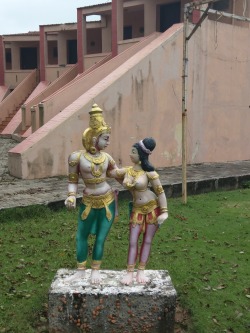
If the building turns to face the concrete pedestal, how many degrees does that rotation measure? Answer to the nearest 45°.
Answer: approximately 45° to its left

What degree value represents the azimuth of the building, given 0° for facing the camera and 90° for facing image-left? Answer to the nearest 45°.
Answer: approximately 45°

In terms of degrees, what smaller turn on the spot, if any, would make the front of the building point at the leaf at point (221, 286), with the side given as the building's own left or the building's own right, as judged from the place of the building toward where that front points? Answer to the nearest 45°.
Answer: approximately 45° to the building's own left

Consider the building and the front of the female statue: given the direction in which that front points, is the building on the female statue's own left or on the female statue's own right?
on the female statue's own right

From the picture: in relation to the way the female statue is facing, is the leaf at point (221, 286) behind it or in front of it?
behind

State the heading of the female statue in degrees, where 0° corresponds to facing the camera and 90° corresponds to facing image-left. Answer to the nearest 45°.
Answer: approximately 45°
